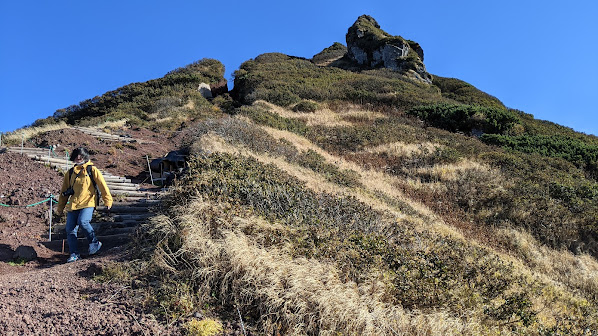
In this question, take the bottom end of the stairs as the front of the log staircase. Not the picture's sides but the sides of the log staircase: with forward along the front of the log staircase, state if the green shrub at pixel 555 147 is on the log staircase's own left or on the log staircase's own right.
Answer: on the log staircase's own left

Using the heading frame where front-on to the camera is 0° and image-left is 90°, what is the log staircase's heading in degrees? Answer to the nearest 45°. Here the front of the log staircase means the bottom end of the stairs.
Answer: approximately 0°

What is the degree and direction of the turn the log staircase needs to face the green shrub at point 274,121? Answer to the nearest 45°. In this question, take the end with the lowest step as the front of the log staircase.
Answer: approximately 135° to its left

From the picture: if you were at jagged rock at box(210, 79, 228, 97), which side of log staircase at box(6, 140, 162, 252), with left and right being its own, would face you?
back

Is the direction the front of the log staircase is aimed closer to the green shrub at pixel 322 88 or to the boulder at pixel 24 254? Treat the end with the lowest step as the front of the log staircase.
the boulder

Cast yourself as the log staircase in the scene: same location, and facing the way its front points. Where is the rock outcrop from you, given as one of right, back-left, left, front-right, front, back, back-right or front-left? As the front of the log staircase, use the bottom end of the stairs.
back-left

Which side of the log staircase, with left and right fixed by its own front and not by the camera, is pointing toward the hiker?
front

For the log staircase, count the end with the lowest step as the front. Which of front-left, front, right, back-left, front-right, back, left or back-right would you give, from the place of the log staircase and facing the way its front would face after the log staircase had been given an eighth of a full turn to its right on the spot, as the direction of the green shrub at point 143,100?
back-right
